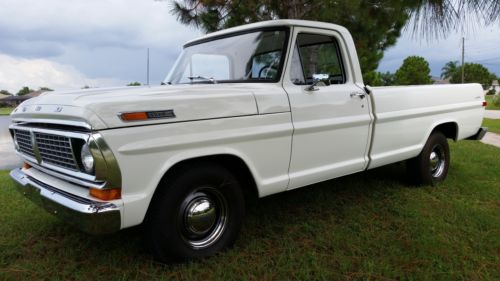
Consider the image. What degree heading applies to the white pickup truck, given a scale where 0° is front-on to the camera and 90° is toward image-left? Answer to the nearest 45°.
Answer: approximately 45°

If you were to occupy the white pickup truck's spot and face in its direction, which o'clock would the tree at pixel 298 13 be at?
The tree is roughly at 5 o'clock from the white pickup truck.
